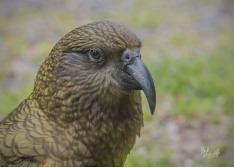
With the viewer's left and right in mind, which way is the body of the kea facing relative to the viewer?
facing the viewer and to the right of the viewer
